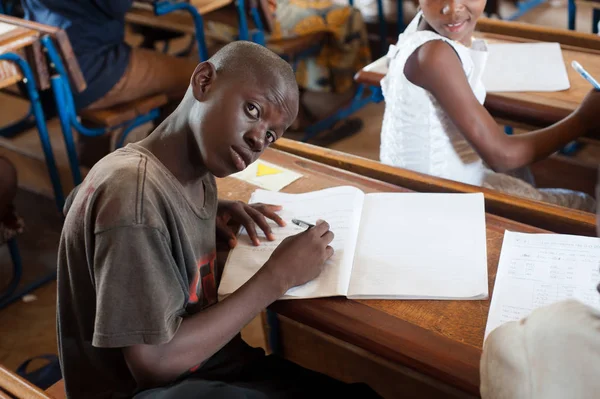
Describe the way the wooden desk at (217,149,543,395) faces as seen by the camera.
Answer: facing the viewer and to the left of the viewer

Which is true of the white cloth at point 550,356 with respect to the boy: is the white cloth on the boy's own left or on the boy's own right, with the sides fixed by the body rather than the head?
on the boy's own right

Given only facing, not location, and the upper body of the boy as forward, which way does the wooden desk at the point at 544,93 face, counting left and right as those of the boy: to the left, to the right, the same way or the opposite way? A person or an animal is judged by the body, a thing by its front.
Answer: the opposite way

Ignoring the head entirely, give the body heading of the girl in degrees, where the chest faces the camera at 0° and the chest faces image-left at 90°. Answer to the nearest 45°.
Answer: approximately 270°

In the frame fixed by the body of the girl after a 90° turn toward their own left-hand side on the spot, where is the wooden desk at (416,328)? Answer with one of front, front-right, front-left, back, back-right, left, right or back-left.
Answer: back

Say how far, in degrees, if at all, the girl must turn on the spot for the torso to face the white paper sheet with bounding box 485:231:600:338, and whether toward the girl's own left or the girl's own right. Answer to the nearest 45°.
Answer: approximately 90° to the girl's own right

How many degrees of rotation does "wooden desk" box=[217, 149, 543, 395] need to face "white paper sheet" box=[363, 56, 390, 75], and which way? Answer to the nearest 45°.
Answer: approximately 135° to its right

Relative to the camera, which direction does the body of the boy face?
to the viewer's right

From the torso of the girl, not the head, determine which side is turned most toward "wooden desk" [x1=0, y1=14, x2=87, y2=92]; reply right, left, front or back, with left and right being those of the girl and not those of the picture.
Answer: back

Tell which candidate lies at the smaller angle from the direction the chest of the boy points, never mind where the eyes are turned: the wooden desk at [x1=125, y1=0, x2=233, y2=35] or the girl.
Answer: the girl

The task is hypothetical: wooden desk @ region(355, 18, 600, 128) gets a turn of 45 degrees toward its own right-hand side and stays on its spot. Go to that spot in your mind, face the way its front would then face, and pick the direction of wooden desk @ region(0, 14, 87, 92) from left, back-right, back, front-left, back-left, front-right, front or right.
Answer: front

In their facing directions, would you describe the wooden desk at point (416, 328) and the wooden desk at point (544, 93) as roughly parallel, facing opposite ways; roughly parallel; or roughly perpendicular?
roughly parallel
